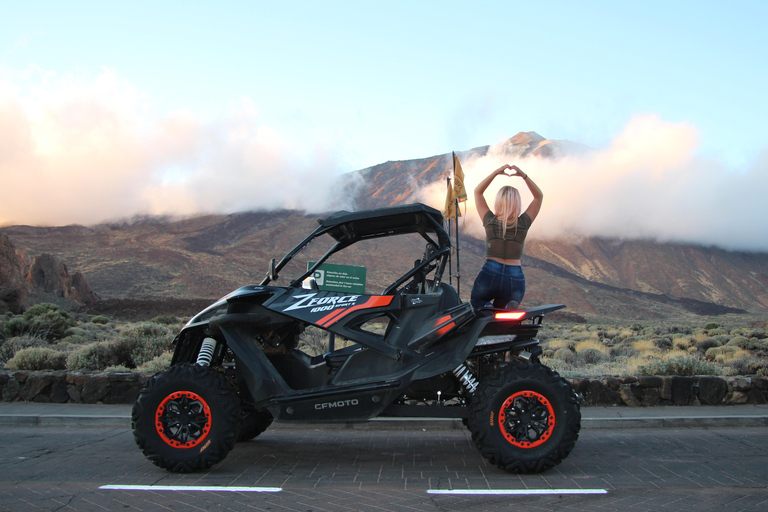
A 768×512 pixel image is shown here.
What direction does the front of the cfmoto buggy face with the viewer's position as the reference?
facing to the left of the viewer

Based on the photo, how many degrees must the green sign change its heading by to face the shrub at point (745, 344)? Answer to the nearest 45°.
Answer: approximately 135° to its left

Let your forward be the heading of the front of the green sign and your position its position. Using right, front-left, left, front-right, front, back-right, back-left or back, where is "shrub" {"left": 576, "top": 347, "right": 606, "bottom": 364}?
back-left

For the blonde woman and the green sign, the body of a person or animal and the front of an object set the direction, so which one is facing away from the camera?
the blonde woman

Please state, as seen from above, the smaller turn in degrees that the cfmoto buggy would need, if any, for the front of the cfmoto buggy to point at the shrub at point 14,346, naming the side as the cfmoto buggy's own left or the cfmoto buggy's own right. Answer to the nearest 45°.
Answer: approximately 45° to the cfmoto buggy's own right

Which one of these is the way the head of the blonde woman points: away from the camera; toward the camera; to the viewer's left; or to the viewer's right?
away from the camera

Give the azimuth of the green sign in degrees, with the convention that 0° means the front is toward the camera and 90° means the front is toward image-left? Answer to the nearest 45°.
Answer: approximately 0°

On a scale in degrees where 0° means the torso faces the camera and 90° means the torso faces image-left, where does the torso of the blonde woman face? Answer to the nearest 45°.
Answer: approximately 180°
